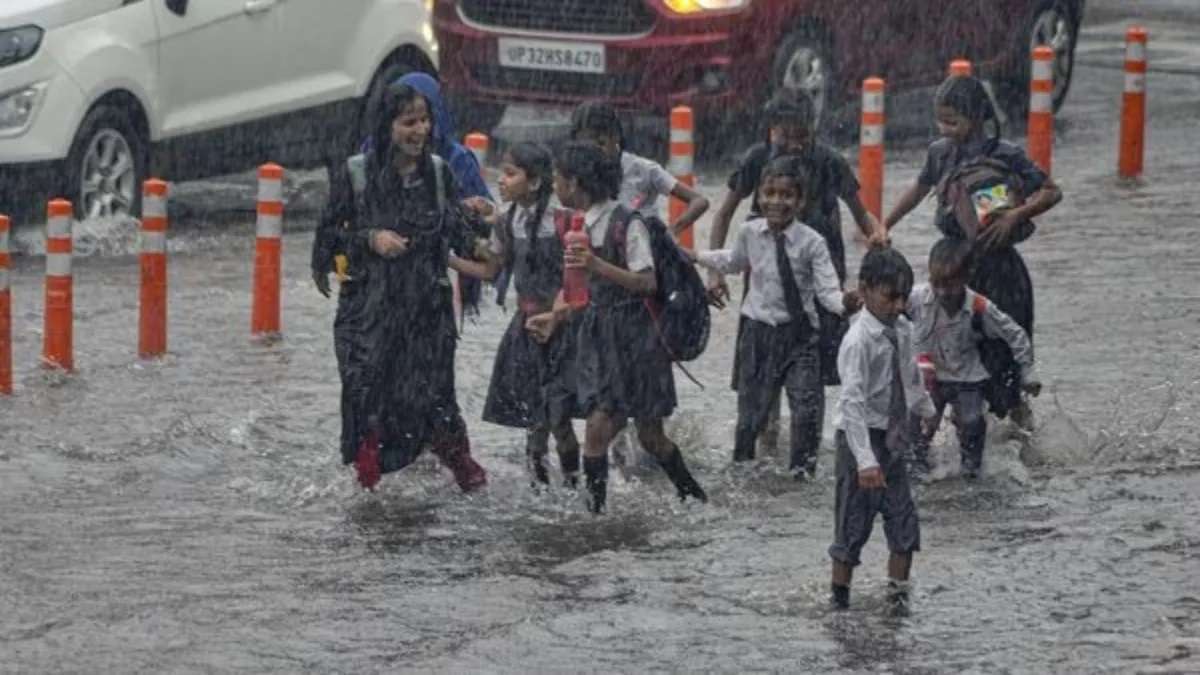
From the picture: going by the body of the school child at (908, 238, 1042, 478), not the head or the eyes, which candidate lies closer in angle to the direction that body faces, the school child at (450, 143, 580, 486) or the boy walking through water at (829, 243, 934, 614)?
the boy walking through water

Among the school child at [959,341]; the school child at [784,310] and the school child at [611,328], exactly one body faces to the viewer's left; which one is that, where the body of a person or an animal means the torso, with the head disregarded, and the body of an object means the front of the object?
the school child at [611,328]

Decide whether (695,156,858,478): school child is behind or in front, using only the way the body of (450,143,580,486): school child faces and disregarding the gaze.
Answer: behind

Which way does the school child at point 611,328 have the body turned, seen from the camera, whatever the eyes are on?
to the viewer's left

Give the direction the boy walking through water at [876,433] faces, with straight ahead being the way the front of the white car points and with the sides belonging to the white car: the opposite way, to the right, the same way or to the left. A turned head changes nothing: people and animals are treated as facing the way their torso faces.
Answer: to the left

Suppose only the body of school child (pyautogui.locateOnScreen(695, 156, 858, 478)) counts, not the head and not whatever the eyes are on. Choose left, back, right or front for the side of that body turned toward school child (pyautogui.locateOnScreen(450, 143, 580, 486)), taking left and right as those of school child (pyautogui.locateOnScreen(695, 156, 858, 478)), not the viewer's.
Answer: right
